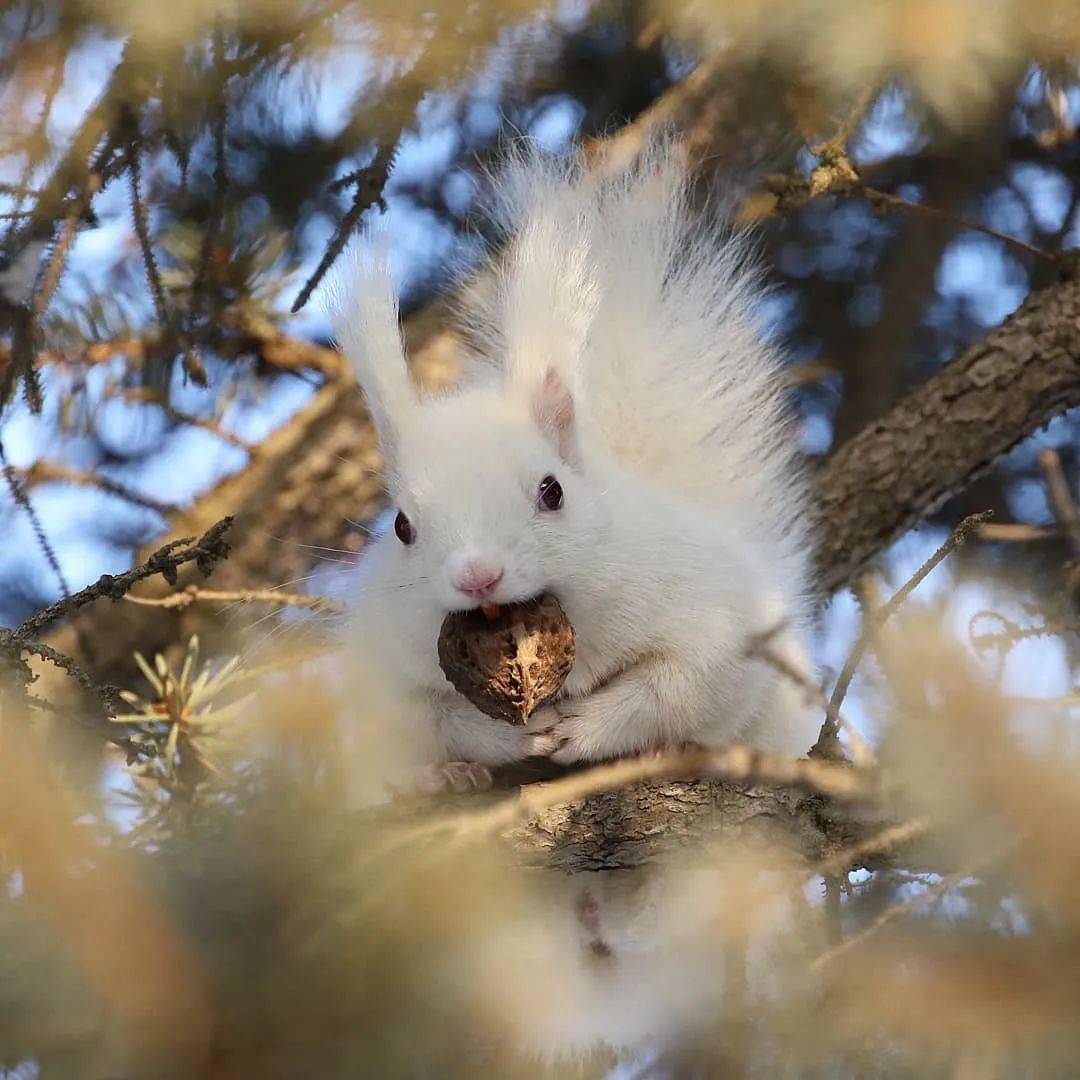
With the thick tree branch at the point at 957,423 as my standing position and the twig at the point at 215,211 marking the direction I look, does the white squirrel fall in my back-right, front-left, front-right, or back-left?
front-left

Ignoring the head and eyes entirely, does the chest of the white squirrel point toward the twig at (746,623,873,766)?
no

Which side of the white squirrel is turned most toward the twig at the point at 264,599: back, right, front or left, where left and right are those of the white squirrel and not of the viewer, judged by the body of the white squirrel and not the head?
right

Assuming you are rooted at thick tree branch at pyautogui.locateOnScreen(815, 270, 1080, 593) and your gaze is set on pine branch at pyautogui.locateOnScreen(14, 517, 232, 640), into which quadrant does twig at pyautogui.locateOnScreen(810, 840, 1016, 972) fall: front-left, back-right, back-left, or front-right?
front-left

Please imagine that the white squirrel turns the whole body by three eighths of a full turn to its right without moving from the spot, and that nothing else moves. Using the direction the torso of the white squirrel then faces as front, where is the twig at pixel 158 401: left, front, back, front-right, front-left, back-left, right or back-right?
front-left

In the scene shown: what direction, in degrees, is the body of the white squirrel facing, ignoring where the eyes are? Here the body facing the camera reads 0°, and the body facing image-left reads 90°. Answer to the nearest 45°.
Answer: approximately 45°

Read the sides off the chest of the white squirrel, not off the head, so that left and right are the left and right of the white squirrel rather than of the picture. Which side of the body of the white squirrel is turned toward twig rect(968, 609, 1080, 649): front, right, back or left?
left

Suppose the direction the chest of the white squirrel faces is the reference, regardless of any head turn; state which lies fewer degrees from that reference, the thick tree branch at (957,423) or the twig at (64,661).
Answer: the twig

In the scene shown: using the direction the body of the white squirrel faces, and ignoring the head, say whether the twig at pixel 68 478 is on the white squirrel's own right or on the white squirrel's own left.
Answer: on the white squirrel's own right
